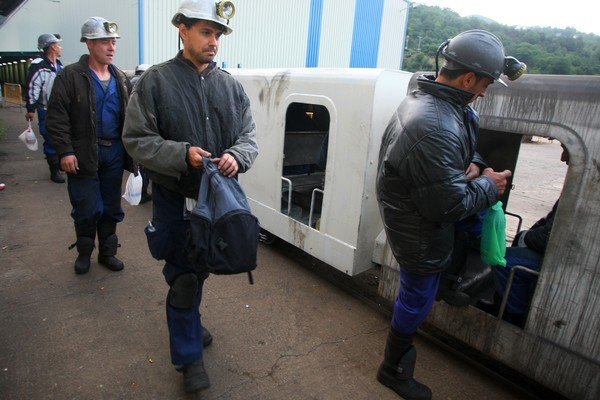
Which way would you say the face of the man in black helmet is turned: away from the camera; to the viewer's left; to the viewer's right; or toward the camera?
to the viewer's right

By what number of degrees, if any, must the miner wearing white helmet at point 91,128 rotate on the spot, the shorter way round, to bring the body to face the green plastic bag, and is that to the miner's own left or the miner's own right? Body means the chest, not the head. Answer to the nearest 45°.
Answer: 0° — they already face it

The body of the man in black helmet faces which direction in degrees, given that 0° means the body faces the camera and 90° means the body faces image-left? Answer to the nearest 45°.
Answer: approximately 270°

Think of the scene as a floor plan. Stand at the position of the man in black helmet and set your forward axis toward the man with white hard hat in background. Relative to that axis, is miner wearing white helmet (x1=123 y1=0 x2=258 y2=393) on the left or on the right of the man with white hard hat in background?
left

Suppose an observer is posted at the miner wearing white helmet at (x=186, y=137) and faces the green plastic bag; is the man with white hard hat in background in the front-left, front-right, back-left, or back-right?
back-left

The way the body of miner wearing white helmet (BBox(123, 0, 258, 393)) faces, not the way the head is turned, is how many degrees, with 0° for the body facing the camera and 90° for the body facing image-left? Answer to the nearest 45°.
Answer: approximately 315°

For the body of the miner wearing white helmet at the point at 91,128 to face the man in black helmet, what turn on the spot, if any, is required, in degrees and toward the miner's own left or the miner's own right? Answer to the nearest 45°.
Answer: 0° — they already face them

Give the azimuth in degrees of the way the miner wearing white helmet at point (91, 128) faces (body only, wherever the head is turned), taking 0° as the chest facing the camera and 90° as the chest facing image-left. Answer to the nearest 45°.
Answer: approximately 315°

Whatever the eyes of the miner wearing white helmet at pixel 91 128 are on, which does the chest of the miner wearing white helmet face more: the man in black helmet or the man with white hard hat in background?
the man in black helmet
